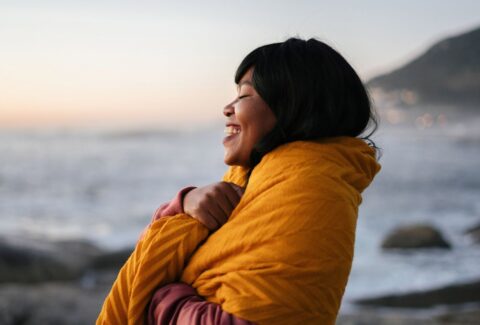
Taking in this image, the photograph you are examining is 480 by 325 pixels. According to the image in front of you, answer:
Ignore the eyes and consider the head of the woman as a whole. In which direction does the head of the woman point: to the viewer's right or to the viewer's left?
to the viewer's left

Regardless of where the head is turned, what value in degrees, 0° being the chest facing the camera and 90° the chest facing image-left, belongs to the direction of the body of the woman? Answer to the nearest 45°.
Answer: approximately 90°

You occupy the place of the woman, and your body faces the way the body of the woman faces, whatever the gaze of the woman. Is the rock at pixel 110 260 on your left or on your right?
on your right

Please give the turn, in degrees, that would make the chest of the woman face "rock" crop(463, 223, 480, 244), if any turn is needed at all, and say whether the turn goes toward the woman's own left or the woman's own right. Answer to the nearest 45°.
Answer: approximately 135° to the woman's own right

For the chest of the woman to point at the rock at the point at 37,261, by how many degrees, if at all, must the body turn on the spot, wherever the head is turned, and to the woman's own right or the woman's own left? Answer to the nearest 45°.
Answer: approximately 45° to the woman's own right
